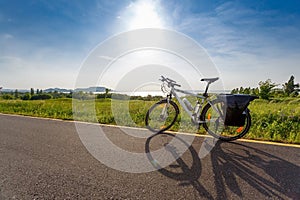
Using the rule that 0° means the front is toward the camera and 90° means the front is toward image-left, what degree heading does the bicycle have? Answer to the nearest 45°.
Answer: approximately 90°

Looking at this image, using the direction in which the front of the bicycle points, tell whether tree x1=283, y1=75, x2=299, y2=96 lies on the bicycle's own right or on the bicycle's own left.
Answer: on the bicycle's own right
